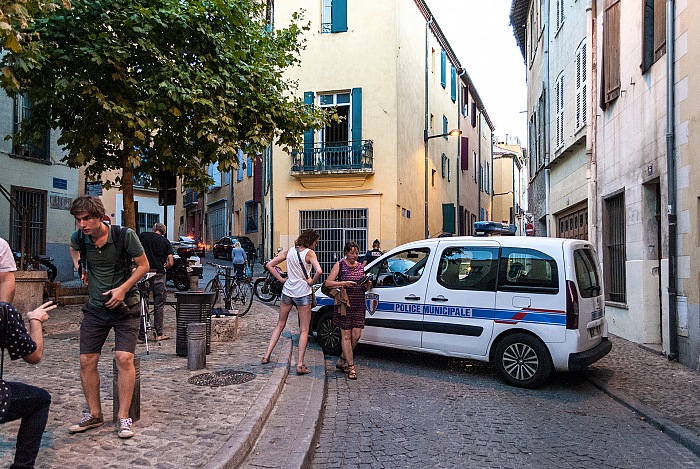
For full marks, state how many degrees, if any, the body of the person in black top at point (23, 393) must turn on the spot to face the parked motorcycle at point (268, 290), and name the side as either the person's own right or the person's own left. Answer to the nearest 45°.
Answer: approximately 45° to the person's own left

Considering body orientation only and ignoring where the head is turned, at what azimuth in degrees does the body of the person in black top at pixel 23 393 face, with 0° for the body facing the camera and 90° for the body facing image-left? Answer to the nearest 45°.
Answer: approximately 270°

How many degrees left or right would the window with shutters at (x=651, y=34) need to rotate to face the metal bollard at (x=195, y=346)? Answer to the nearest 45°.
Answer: approximately 45° to its left

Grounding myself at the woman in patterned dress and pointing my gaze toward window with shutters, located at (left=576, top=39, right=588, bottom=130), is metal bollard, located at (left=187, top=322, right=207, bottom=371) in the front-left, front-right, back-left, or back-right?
back-left

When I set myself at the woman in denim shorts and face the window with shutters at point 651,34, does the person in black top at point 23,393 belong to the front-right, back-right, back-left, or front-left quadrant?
back-right

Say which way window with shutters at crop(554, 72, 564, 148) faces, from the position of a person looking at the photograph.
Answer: facing to the left of the viewer

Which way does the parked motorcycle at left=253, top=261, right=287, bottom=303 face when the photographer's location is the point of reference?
facing to the left of the viewer

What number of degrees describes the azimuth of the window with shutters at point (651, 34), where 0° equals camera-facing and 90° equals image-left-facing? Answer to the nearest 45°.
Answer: approximately 90°

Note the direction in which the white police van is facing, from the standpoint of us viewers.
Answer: facing away from the viewer and to the left of the viewer
